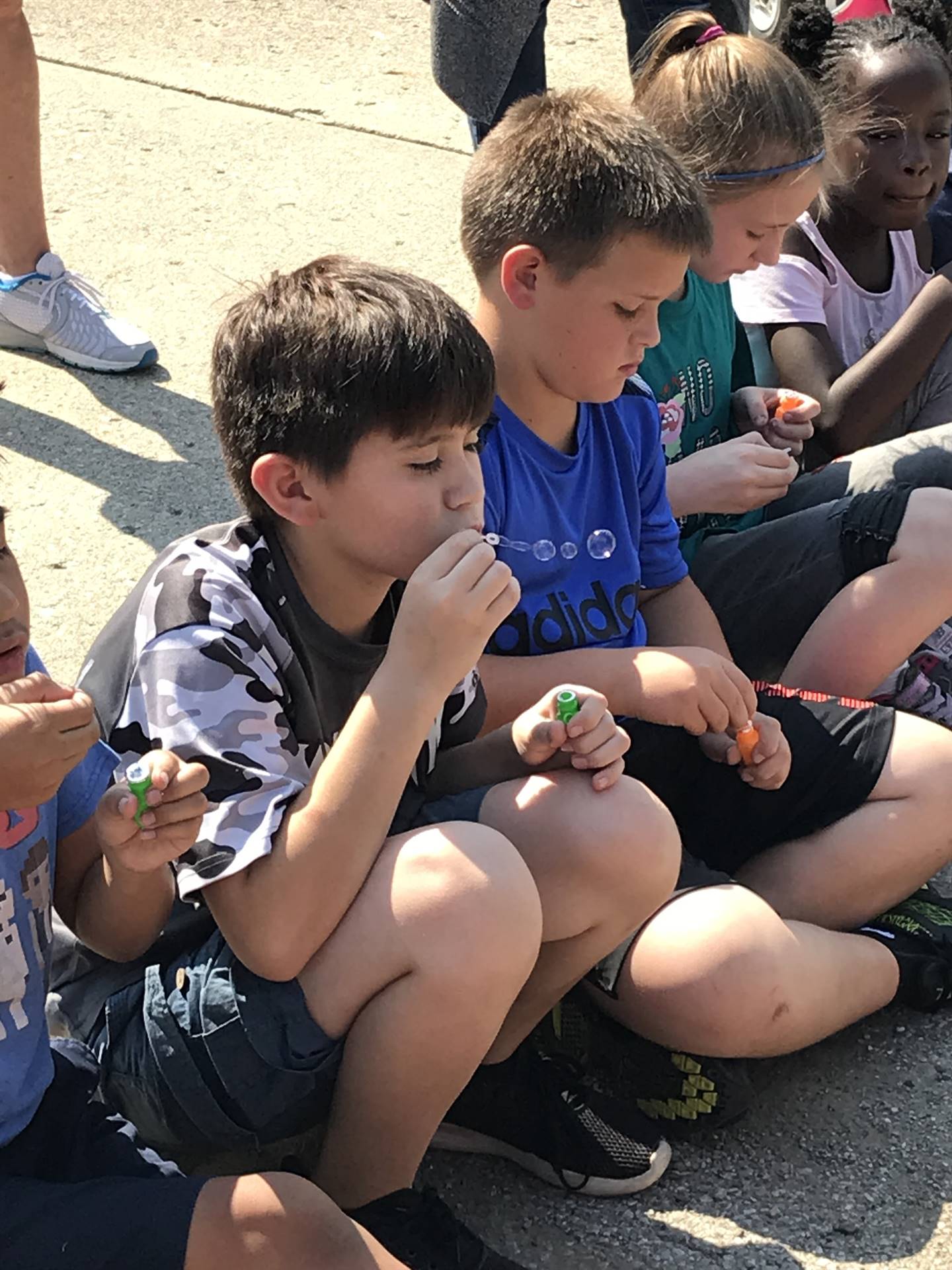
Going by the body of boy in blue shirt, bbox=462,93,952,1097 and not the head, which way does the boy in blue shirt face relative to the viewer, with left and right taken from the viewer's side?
facing the viewer and to the right of the viewer

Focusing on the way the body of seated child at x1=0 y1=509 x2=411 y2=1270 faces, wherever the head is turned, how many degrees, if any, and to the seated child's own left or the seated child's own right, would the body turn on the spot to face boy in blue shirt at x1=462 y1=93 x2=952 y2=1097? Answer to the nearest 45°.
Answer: approximately 90° to the seated child's own left

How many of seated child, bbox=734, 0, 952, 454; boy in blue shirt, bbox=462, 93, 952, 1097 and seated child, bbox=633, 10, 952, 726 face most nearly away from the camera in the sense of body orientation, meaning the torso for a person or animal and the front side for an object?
0

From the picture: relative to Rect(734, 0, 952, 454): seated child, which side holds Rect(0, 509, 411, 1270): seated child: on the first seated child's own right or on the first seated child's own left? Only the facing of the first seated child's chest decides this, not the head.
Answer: on the first seated child's own right

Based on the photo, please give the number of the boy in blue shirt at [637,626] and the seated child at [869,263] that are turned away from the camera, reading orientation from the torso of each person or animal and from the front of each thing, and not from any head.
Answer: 0

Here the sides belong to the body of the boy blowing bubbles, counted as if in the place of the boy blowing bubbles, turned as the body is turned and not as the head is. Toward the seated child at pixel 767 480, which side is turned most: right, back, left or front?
left

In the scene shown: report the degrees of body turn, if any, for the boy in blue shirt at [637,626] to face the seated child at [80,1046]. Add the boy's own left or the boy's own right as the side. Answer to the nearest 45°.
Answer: approximately 45° to the boy's own right

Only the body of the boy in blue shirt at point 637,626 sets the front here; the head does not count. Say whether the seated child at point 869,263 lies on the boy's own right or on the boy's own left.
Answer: on the boy's own left

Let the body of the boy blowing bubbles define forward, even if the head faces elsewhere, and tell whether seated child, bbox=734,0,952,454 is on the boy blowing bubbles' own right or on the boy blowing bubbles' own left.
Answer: on the boy blowing bubbles' own left

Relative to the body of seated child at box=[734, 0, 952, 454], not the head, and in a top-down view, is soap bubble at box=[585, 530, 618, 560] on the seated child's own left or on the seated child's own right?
on the seated child's own right

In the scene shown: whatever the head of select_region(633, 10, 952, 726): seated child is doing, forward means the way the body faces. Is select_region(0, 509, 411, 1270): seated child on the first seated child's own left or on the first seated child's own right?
on the first seated child's own right
